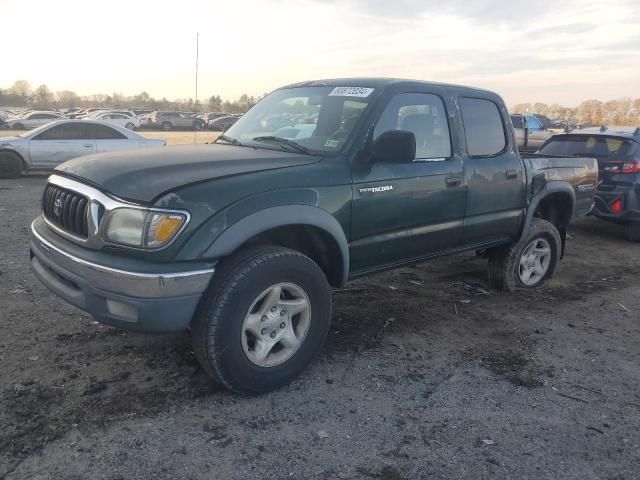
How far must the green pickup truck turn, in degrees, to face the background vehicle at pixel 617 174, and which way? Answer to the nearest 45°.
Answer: approximately 180°

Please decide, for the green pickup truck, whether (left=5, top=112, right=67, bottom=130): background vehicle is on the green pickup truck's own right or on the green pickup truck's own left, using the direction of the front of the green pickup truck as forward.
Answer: on the green pickup truck's own right

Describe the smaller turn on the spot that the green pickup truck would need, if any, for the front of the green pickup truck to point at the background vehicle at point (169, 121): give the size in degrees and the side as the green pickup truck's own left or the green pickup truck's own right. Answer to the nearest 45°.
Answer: approximately 135° to the green pickup truck's own right

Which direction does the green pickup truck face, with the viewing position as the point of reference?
facing the viewer and to the left of the viewer

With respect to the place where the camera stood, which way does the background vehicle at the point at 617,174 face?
facing away from the viewer and to the right of the viewer

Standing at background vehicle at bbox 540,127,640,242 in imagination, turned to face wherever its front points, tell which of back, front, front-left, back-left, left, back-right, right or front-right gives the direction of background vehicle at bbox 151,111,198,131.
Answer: left

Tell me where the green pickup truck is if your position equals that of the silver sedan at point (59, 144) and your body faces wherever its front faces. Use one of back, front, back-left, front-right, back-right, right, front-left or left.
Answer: left

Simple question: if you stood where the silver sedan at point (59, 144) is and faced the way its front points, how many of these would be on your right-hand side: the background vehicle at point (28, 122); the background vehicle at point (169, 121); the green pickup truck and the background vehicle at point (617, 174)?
2

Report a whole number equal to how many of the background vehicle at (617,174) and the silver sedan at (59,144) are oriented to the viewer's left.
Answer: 1

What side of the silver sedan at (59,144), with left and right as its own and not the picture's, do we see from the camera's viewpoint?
left
